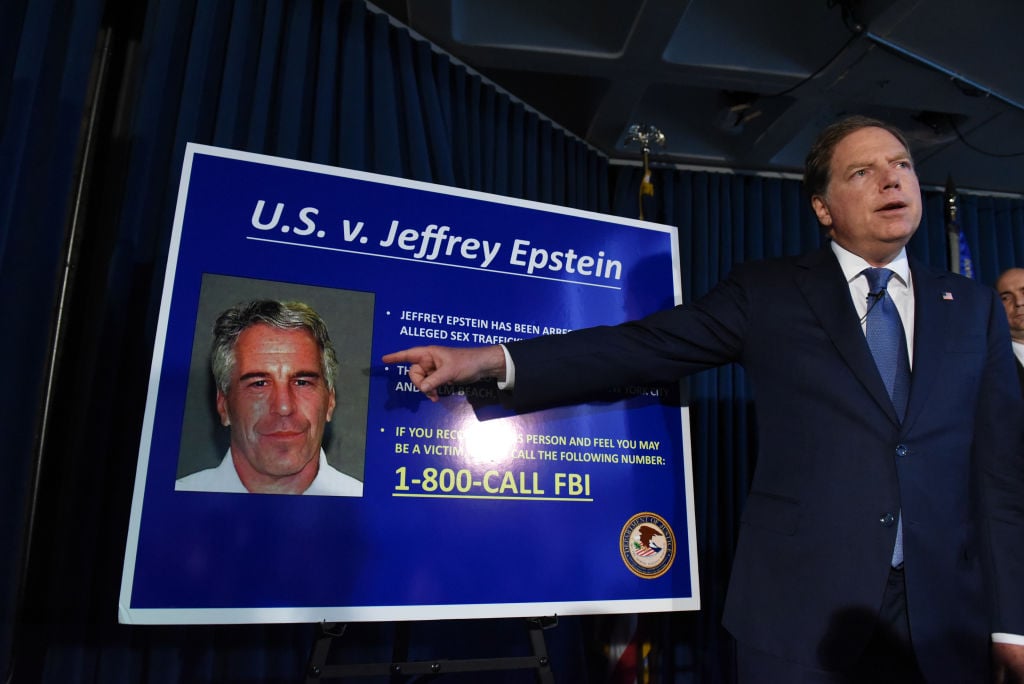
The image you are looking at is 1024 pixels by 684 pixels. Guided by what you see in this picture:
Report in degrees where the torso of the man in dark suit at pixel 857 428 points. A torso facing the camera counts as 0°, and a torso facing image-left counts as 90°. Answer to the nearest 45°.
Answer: approximately 315°

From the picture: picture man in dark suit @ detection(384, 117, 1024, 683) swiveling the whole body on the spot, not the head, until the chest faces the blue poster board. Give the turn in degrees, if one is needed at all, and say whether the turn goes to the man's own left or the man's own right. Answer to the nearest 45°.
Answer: approximately 135° to the man's own right

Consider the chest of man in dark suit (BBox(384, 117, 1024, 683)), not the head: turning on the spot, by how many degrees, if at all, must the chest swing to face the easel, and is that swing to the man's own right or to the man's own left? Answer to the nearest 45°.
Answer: approximately 135° to the man's own right
